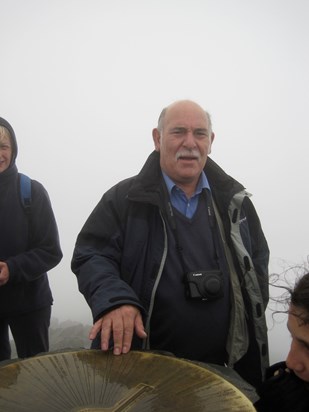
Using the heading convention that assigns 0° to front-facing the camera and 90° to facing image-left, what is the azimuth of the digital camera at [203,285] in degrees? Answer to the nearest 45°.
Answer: approximately 0°

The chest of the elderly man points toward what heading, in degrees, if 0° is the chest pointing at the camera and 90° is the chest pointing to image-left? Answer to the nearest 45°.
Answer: approximately 0°

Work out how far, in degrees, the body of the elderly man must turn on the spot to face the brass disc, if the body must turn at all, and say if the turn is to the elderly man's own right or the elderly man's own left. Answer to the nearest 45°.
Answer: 0° — they already face it
